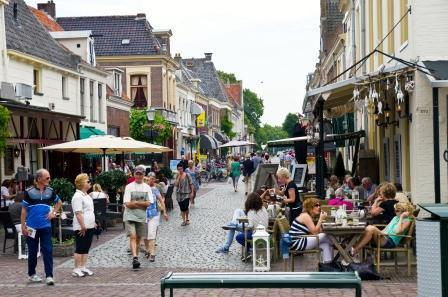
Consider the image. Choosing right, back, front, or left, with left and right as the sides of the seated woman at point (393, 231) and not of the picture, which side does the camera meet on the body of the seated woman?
left

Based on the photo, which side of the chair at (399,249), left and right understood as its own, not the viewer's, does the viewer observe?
left

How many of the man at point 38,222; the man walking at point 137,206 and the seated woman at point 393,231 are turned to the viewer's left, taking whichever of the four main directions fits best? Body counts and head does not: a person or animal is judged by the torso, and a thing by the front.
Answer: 1

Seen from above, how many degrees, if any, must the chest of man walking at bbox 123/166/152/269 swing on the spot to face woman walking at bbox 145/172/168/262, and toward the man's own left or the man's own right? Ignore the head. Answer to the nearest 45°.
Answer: approximately 135° to the man's own left

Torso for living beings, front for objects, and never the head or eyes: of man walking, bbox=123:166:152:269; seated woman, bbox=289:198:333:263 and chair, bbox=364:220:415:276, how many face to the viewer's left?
1

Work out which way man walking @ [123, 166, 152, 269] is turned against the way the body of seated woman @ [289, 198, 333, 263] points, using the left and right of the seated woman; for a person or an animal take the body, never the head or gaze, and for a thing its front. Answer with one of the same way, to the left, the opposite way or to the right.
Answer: to the right

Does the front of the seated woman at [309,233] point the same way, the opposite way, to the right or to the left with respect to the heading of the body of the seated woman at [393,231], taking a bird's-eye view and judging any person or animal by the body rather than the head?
the opposite way

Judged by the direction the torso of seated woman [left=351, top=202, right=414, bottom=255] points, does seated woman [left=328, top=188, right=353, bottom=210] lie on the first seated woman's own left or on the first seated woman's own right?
on the first seated woman's own right

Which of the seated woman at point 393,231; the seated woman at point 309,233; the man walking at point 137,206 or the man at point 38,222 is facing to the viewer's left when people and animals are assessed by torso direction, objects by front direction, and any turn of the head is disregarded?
the seated woman at point 393,231

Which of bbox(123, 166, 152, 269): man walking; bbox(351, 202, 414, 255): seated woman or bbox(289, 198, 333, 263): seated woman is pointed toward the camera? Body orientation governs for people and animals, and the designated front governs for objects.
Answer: the man walking

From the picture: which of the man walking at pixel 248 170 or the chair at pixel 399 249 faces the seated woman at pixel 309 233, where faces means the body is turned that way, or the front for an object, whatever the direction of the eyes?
the chair

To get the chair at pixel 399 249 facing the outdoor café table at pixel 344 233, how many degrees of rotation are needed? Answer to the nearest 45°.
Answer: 0° — it already faces it

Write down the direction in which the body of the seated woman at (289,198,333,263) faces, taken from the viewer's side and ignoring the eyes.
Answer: to the viewer's right
